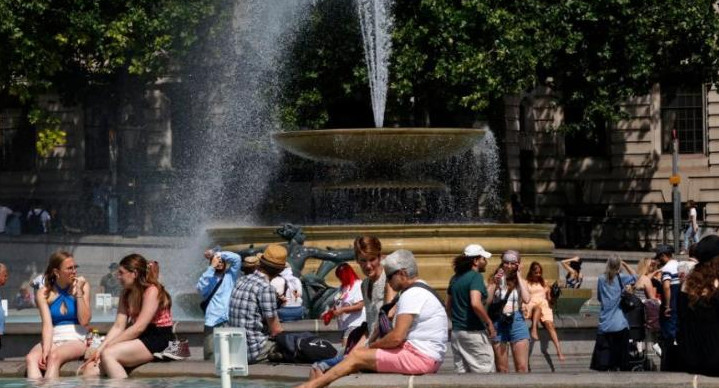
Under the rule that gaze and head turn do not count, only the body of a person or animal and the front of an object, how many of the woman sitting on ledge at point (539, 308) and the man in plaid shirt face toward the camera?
1

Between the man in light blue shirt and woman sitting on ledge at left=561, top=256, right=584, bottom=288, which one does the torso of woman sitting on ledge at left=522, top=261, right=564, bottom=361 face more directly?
the man in light blue shirt

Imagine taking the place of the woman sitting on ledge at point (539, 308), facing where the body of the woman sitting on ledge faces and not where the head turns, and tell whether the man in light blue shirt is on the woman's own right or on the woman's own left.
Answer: on the woman's own right

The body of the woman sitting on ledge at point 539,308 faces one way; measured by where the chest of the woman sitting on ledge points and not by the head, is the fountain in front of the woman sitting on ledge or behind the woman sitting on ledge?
behind

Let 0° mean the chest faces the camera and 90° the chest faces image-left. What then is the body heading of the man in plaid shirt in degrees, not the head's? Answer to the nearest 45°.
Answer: approximately 225°
